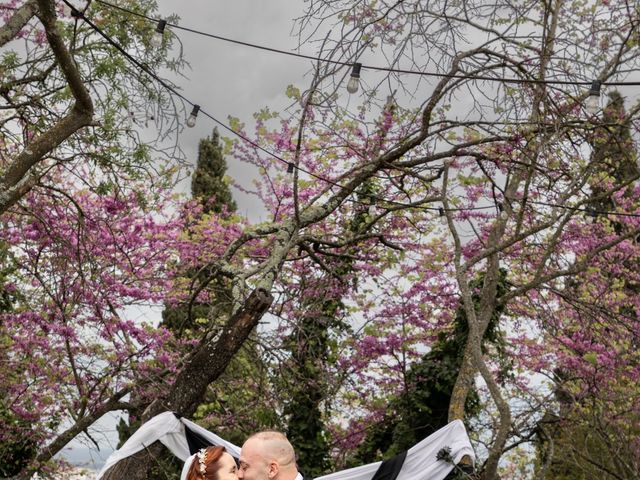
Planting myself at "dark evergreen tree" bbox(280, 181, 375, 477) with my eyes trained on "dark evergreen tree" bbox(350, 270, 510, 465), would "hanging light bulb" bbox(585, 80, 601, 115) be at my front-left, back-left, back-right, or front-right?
front-right

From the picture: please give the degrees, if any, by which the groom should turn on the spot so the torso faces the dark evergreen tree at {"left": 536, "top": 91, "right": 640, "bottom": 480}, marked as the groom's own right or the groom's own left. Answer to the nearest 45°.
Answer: approximately 135° to the groom's own right

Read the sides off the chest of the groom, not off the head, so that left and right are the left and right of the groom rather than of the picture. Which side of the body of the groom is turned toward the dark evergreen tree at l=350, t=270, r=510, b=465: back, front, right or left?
right

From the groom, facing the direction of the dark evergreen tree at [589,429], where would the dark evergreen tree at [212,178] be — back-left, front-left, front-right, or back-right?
front-left

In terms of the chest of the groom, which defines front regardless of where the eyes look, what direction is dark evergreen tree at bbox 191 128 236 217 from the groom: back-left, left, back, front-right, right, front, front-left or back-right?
right

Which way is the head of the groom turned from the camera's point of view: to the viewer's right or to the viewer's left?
to the viewer's left

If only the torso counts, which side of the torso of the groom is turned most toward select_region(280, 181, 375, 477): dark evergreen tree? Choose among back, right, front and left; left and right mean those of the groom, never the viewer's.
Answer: right

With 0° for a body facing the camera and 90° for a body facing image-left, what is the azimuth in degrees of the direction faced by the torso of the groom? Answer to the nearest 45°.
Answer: approximately 90°

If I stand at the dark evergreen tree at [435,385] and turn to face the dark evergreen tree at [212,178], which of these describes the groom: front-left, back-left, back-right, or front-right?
back-left
